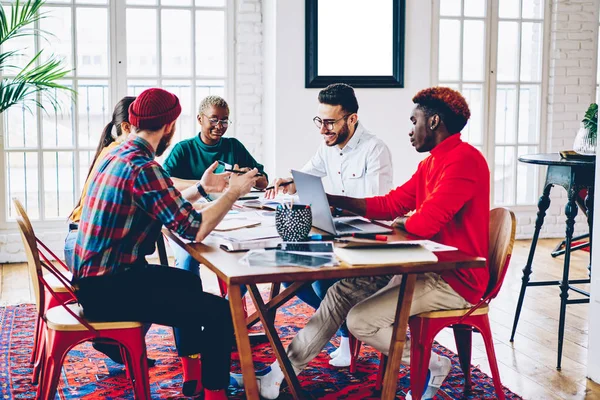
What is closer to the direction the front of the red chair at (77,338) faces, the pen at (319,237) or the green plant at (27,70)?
the pen

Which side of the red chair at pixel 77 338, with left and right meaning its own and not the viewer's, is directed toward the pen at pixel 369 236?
front

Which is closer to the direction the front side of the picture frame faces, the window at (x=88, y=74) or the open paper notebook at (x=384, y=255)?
the open paper notebook

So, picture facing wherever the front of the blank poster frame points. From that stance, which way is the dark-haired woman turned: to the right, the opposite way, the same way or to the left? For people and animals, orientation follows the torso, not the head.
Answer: to the left

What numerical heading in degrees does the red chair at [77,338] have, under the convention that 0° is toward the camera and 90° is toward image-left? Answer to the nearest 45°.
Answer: approximately 270°

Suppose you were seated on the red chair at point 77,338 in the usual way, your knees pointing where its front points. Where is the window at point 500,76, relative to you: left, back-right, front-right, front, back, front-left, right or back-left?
front-left

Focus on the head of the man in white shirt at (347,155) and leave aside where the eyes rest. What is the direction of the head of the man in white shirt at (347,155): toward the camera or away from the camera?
toward the camera

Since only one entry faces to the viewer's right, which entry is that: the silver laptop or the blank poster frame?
the silver laptop

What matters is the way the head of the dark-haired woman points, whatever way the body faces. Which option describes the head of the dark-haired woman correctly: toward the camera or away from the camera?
away from the camera

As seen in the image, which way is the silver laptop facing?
to the viewer's right

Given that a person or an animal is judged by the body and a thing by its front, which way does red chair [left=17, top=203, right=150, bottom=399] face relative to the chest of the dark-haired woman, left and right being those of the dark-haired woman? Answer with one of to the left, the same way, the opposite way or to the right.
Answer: the same way

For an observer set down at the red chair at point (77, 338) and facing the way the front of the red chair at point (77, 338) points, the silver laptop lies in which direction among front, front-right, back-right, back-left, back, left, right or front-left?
front

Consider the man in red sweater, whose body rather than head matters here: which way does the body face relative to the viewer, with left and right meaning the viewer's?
facing to the left of the viewer

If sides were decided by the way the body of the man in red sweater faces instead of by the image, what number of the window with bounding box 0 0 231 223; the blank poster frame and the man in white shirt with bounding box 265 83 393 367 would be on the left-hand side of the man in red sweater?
0

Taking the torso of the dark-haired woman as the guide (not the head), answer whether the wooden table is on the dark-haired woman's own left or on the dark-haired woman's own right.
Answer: on the dark-haired woman's own right

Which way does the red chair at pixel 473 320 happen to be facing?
to the viewer's left

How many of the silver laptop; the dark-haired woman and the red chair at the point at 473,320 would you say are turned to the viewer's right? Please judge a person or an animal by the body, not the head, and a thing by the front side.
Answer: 2

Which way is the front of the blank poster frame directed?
toward the camera

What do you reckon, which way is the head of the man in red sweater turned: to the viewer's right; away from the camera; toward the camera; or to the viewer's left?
to the viewer's left

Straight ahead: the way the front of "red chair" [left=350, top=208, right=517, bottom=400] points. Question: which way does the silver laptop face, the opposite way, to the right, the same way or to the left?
the opposite way
